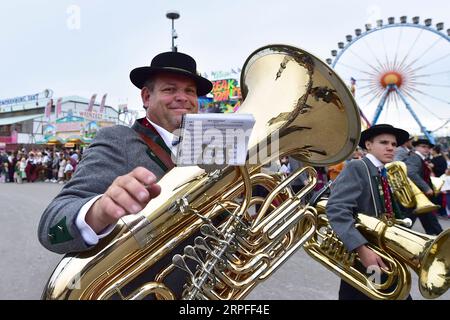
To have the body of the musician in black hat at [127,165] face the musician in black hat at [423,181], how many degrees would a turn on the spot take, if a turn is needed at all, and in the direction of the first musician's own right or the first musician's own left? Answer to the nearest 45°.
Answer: approximately 90° to the first musician's own left

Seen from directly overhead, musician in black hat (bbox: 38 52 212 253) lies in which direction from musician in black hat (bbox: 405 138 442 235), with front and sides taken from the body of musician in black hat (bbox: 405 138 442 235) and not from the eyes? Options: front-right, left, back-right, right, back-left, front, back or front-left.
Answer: front-right

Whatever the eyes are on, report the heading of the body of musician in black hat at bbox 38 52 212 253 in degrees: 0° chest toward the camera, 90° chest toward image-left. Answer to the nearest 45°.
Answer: approximately 315°

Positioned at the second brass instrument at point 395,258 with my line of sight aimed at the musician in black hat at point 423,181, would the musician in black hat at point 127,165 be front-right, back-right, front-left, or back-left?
back-left

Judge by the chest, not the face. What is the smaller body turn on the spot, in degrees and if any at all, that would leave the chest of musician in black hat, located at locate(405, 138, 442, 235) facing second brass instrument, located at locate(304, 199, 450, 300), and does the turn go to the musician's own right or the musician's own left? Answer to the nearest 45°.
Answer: approximately 45° to the musician's own right

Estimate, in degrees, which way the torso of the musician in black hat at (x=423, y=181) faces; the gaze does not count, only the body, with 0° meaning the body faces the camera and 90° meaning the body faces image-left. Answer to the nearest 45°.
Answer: approximately 315°

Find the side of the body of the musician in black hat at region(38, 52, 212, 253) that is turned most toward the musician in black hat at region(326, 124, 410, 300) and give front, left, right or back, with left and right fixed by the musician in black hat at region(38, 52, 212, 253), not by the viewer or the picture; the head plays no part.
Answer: left
